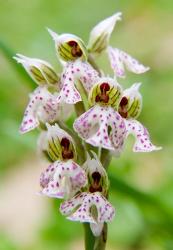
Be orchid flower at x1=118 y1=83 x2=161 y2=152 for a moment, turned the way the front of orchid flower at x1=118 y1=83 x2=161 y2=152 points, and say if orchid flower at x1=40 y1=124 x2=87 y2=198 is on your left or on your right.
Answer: on your right

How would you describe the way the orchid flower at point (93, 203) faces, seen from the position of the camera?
facing the viewer

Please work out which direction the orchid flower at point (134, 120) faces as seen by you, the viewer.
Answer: facing the viewer and to the right of the viewer

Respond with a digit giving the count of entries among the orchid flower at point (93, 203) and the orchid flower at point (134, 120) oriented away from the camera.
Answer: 0
